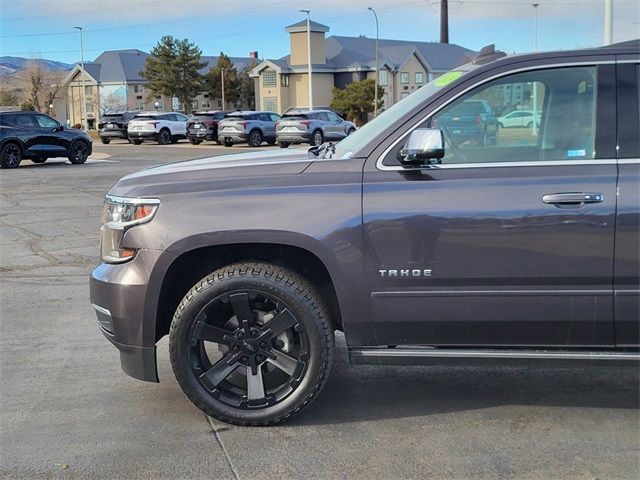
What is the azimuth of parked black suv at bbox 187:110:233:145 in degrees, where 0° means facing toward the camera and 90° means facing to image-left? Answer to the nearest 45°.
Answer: approximately 225°

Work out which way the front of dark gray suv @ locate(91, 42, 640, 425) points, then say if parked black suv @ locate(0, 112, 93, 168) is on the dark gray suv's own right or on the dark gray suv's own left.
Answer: on the dark gray suv's own right

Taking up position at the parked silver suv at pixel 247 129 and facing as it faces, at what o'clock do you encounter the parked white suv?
The parked white suv is roughly at 9 o'clock from the parked silver suv.

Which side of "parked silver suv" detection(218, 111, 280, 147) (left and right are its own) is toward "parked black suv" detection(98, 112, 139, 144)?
left

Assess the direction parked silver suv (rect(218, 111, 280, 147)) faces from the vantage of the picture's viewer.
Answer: facing away from the viewer and to the right of the viewer

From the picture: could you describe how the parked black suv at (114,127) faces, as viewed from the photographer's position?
facing away from the viewer and to the right of the viewer

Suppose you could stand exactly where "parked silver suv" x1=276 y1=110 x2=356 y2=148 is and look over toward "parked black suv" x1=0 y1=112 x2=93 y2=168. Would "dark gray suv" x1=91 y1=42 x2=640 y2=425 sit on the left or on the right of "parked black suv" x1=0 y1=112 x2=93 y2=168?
left

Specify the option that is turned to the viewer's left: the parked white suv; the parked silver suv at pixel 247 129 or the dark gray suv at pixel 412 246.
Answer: the dark gray suv

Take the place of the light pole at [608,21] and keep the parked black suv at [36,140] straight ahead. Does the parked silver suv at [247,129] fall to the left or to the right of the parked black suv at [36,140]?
right

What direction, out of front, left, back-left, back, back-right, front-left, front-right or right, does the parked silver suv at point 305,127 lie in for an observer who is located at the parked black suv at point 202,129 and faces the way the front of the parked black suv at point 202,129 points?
right

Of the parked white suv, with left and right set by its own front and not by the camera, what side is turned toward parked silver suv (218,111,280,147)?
right

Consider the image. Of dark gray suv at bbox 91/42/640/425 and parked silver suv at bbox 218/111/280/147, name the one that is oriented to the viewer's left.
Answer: the dark gray suv

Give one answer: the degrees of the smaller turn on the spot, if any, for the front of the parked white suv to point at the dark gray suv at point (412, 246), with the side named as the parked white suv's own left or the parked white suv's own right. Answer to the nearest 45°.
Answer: approximately 135° to the parked white suv's own right

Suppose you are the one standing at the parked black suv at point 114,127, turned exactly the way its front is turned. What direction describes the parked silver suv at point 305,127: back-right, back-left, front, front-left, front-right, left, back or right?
right
